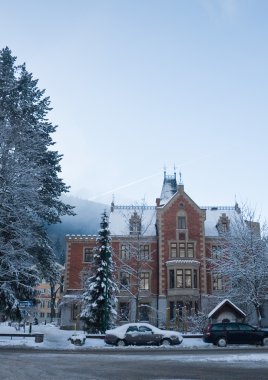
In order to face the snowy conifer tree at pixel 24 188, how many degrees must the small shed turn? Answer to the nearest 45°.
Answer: approximately 45° to its right

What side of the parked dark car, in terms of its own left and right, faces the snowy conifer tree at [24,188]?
back

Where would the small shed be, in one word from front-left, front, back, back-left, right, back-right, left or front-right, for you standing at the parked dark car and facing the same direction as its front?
left

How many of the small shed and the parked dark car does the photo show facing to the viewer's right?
1

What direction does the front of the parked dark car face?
to the viewer's right

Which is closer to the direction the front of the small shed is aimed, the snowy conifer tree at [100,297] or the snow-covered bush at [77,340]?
the snow-covered bush

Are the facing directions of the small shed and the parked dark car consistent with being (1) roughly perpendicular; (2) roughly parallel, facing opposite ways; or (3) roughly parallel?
roughly perpendicular
